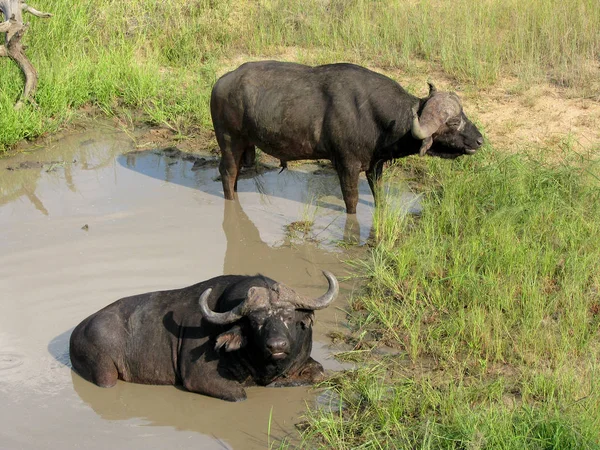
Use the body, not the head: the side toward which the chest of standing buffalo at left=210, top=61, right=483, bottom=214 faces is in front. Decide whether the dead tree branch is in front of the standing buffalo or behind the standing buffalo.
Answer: behind

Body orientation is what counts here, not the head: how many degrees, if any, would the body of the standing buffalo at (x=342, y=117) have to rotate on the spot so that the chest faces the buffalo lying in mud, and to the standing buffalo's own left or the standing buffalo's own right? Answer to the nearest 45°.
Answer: approximately 90° to the standing buffalo's own right

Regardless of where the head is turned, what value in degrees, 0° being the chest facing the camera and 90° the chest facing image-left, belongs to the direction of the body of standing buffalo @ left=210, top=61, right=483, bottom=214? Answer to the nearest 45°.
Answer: approximately 270°

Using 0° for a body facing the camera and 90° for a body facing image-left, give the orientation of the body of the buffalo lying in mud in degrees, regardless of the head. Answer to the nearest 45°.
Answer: approximately 315°

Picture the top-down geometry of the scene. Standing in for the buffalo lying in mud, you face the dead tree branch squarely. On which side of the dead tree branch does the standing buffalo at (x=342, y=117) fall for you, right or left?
right

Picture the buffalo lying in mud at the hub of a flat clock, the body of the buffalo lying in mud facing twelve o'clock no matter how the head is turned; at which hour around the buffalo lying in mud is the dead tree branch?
The dead tree branch is roughly at 7 o'clock from the buffalo lying in mud.

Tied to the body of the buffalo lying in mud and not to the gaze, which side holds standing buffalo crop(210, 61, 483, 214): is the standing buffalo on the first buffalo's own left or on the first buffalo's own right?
on the first buffalo's own left
